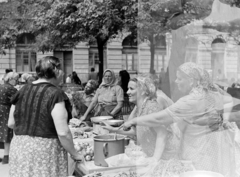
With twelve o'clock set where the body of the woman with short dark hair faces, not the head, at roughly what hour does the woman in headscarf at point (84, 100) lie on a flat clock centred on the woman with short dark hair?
The woman in headscarf is roughly at 11 o'clock from the woman with short dark hair.

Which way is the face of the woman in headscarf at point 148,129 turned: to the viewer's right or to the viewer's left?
to the viewer's left

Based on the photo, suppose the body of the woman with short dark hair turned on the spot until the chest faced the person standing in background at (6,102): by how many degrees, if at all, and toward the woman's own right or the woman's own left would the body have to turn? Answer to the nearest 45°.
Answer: approximately 45° to the woman's own left

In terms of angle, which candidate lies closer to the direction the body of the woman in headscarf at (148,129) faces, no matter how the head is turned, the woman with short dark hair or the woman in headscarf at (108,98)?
the woman with short dark hair

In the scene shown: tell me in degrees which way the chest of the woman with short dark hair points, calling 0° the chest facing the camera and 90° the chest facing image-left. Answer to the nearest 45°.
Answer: approximately 225°

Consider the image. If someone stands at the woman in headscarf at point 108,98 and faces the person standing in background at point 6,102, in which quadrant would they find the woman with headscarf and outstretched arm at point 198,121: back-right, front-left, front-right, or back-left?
back-left

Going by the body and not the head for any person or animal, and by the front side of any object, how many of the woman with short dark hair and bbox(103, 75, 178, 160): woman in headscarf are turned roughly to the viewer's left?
1

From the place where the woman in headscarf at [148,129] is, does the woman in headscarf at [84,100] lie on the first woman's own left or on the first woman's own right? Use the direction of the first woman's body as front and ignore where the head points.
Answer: on the first woman's own right

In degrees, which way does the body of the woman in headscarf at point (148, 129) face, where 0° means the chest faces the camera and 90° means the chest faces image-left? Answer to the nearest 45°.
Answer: approximately 90°
